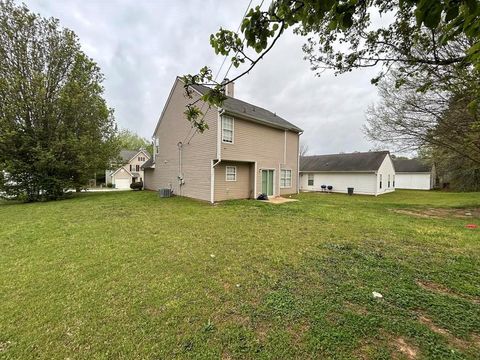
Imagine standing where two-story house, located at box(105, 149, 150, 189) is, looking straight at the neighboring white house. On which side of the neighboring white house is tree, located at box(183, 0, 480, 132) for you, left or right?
right

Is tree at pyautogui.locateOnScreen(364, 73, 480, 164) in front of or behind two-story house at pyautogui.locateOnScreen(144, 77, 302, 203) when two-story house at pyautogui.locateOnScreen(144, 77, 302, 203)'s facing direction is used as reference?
behind

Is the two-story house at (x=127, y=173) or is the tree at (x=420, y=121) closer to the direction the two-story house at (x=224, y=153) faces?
the two-story house

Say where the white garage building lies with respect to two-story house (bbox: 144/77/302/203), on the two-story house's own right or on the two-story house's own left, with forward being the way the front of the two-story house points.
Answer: on the two-story house's own right

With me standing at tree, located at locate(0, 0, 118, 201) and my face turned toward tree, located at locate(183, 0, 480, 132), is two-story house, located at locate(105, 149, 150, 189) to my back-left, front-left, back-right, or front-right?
back-left

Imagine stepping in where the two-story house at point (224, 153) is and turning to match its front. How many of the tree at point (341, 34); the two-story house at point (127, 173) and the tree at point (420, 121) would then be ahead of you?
1

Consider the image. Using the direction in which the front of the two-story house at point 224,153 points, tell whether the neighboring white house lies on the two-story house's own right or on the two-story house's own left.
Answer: on the two-story house's own right

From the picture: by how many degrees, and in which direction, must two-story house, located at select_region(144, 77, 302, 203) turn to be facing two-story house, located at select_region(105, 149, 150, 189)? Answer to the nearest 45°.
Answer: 0° — it already faces it

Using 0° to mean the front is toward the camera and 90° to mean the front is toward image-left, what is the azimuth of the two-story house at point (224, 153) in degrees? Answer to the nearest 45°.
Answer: approximately 135°

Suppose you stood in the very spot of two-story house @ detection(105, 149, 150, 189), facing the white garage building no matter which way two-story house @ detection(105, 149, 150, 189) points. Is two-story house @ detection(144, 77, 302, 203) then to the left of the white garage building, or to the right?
right

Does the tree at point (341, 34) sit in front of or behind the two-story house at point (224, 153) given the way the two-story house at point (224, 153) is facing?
behind

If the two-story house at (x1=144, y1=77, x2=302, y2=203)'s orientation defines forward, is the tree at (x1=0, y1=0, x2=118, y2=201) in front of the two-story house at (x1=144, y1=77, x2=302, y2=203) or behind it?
in front
